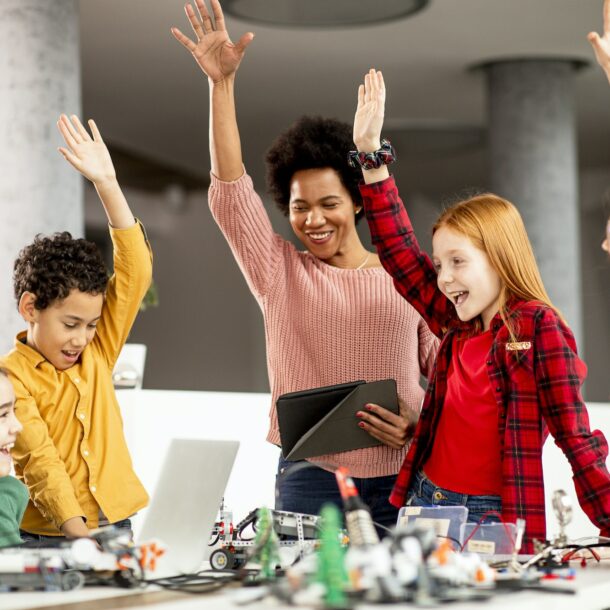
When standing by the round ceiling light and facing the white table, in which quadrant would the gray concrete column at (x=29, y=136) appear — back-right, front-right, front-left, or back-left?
front-right

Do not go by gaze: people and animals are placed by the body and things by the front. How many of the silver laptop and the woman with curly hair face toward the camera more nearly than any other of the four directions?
1

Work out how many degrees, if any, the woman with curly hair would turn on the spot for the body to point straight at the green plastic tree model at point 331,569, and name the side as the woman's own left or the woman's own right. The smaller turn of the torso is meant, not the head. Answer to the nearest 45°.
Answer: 0° — they already face it

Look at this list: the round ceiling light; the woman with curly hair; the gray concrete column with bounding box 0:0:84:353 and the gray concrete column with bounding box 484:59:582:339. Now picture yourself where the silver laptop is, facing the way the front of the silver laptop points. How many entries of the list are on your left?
0

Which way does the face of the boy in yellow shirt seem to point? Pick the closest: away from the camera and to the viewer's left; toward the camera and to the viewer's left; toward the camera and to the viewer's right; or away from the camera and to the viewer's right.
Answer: toward the camera and to the viewer's right

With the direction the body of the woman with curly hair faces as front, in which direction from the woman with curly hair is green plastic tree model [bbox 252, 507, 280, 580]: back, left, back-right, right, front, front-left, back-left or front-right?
front

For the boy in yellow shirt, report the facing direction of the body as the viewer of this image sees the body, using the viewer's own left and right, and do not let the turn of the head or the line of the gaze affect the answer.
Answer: facing the viewer and to the right of the viewer

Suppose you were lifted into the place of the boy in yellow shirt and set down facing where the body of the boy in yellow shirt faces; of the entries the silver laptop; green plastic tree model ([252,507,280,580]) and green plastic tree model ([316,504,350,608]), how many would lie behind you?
0

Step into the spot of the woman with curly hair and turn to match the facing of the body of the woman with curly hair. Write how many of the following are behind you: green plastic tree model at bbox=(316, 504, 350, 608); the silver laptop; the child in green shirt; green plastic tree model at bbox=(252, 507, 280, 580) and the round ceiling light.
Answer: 1

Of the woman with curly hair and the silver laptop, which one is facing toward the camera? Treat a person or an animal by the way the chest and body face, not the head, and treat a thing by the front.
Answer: the woman with curly hair

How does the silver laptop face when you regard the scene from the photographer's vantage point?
facing away from the viewer and to the left of the viewer

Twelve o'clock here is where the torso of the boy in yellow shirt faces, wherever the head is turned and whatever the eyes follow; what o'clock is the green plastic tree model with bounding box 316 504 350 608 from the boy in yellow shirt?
The green plastic tree model is roughly at 1 o'clock from the boy in yellow shirt.

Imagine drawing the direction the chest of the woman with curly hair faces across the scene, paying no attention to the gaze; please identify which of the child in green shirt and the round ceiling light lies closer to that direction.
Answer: the child in green shirt

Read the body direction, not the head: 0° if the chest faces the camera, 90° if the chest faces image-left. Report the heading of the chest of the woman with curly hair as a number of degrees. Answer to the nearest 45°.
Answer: approximately 0°

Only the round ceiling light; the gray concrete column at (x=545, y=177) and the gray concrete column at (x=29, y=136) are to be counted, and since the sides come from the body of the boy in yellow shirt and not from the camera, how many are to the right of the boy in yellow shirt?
0

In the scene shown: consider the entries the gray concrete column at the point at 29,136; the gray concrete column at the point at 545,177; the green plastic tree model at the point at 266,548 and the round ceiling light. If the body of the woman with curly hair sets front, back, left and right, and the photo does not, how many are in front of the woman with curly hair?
1
